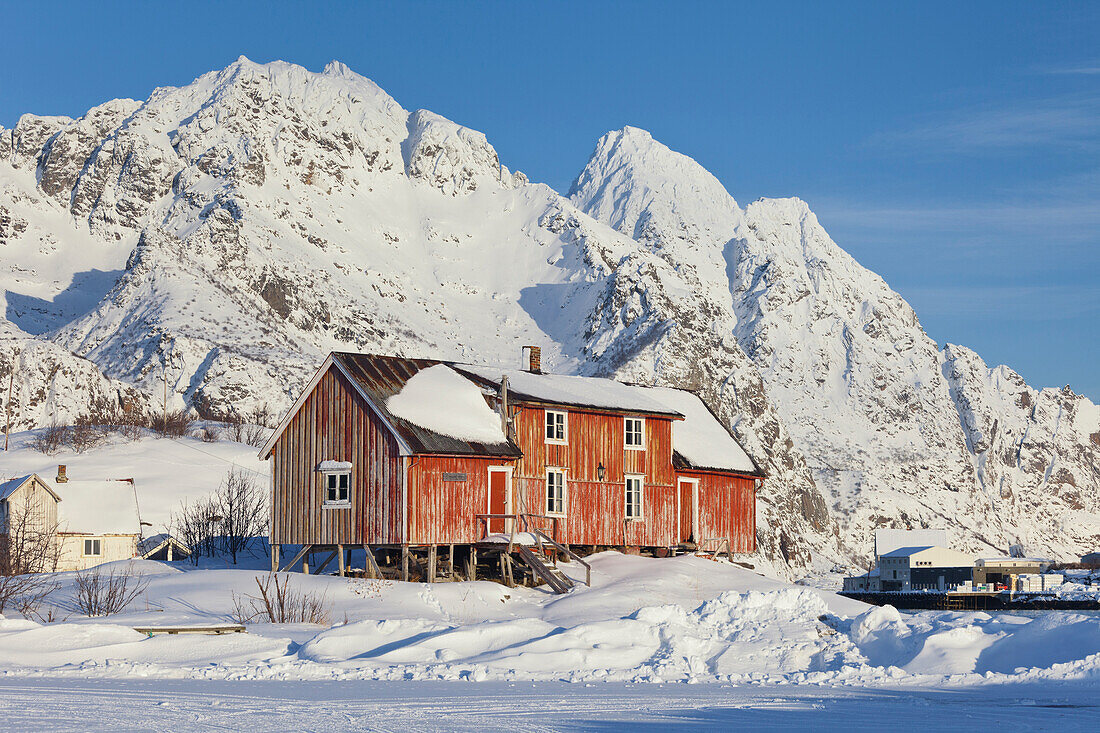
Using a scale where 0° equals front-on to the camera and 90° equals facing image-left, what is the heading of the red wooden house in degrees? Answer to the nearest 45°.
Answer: approximately 315°

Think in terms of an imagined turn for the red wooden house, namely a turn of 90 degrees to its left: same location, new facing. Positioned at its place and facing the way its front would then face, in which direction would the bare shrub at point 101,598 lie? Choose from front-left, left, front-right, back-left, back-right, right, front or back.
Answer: back

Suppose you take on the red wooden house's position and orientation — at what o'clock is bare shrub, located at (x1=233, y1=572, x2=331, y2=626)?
The bare shrub is roughly at 2 o'clock from the red wooden house.
